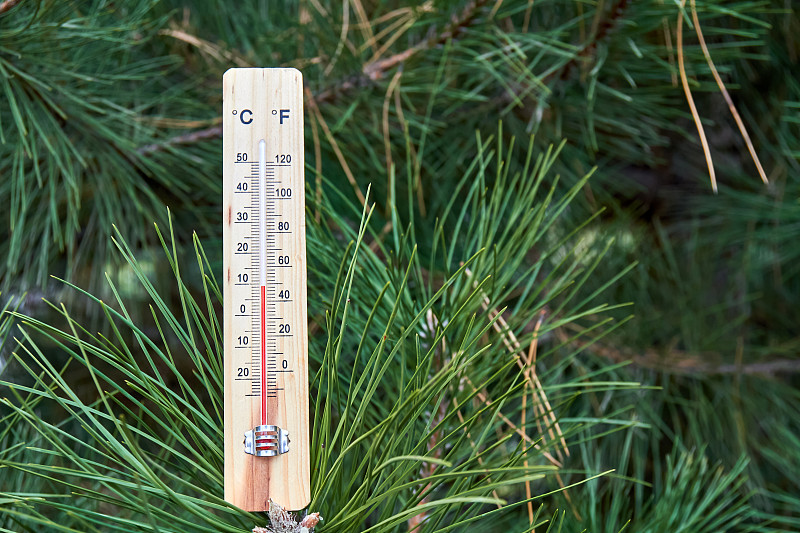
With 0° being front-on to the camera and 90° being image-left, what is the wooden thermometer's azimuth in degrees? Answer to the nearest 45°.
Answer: approximately 0°
